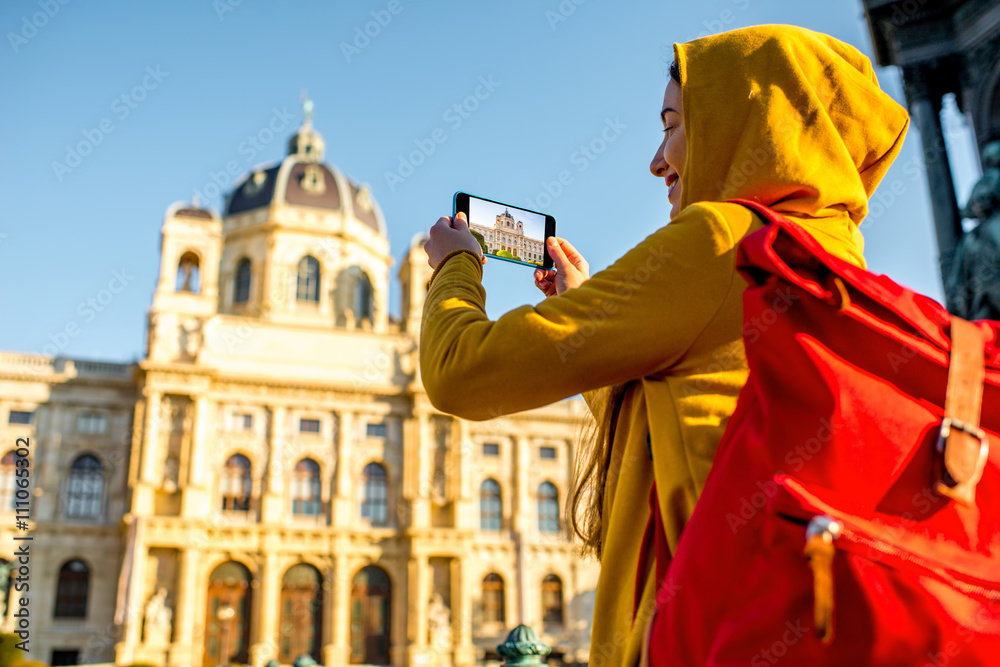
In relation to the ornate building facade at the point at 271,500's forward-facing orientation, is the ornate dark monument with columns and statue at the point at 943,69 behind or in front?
in front

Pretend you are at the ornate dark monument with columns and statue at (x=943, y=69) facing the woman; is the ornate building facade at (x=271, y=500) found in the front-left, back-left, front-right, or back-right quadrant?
back-right

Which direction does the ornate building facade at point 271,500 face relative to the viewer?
toward the camera

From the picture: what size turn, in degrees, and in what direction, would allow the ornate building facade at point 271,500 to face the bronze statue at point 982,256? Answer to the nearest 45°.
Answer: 0° — it already faces it

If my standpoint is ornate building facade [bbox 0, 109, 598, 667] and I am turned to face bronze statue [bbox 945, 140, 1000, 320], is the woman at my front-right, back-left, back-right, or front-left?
front-right

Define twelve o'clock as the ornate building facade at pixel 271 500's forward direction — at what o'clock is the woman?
The woman is roughly at 12 o'clock from the ornate building facade.

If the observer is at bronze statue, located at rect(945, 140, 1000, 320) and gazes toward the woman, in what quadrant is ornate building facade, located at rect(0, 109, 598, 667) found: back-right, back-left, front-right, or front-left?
back-right
